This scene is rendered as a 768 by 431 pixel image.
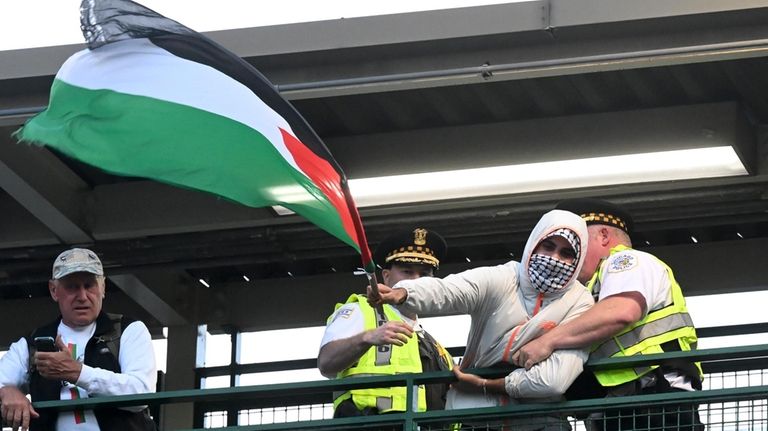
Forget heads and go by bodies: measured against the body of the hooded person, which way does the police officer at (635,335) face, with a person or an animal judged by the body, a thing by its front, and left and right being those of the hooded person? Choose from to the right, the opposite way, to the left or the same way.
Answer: to the right

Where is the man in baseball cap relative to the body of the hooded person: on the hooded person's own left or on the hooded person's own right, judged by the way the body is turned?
on the hooded person's own right

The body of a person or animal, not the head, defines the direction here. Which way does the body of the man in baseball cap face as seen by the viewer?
toward the camera

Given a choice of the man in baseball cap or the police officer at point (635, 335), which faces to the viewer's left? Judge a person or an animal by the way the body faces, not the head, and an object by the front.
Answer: the police officer

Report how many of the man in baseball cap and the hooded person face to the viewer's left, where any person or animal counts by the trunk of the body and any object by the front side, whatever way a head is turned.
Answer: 0

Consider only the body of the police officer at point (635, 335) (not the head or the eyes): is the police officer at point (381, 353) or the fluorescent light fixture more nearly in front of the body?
the police officer

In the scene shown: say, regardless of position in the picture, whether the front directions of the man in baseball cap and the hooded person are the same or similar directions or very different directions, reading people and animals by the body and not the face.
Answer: same or similar directions

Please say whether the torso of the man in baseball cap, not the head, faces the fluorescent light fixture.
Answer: no

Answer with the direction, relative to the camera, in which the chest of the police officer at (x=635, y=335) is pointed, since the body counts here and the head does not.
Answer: to the viewer's left

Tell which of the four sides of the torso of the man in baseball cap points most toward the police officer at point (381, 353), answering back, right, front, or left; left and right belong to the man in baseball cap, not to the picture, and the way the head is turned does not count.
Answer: left

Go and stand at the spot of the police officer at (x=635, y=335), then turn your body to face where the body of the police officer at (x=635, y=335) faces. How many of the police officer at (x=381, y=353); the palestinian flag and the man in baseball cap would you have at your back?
0

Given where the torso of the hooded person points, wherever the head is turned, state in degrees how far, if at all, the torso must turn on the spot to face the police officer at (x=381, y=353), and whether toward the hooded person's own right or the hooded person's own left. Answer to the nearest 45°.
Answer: approximately 135° to the hooded person's own right

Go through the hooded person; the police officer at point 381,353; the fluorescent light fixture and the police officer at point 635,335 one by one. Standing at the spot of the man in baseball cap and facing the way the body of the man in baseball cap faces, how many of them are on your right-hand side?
0

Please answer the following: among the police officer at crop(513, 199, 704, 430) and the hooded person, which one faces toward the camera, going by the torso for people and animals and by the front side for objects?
the hooded person

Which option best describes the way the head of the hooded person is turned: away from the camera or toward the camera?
toward the camera

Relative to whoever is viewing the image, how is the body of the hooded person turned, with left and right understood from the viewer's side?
facing the viewer
